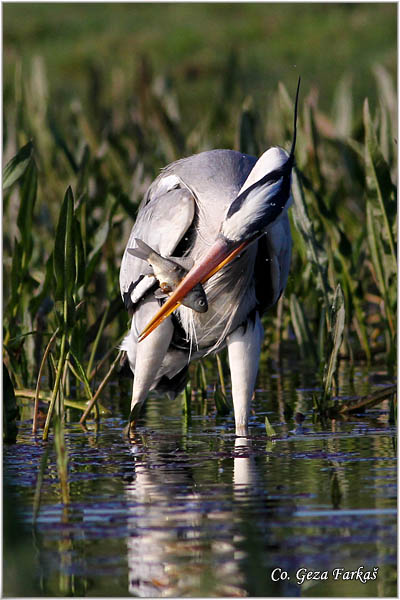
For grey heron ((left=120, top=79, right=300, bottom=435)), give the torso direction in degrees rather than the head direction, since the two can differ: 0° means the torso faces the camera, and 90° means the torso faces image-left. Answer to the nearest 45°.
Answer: approximately 0°
